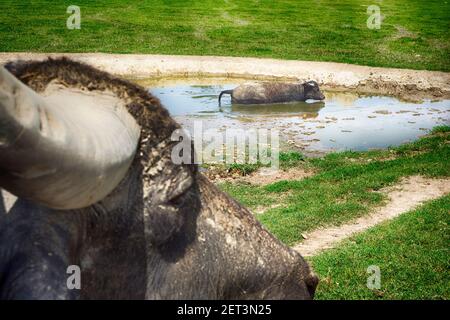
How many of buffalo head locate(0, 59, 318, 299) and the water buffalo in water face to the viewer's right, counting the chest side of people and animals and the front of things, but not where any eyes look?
2

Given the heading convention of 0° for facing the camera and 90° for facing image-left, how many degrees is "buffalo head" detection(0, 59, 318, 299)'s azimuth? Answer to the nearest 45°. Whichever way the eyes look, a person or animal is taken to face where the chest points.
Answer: approximately 270°

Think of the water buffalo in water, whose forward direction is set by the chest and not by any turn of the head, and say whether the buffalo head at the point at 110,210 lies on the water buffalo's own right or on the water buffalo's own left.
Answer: on the water buffalo's own right

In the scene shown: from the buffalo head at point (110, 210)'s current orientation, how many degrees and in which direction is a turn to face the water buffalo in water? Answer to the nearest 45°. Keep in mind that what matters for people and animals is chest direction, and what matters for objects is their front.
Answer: approximately 90° to its left

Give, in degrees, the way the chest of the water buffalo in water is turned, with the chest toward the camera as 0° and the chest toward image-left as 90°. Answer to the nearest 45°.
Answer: approximately 270°

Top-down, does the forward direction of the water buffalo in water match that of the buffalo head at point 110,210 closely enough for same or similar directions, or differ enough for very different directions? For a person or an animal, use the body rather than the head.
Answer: same or similar directions
